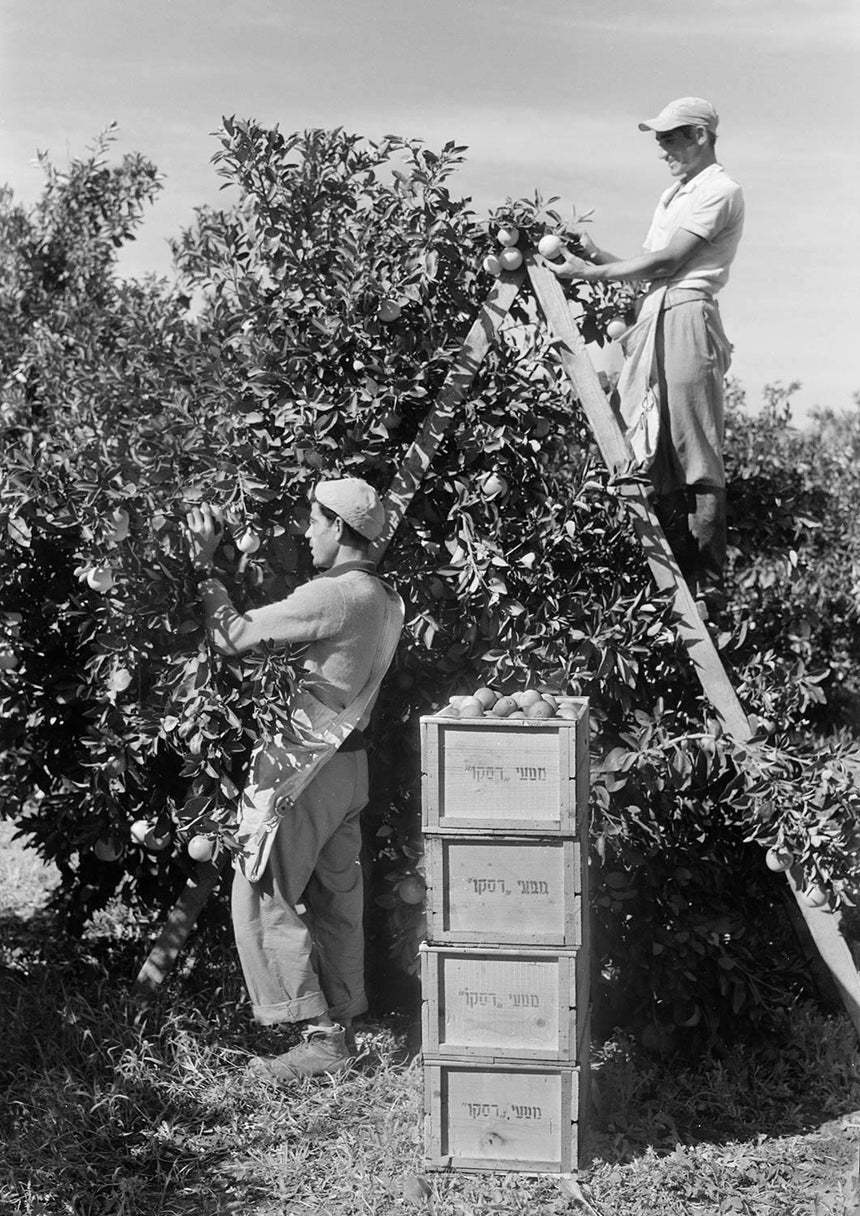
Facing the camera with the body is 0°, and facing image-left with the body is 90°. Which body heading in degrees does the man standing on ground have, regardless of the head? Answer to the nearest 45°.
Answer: approximately 90°

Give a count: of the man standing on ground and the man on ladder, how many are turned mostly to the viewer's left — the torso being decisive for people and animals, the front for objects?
2

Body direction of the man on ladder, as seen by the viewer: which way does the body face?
to the viewer's left

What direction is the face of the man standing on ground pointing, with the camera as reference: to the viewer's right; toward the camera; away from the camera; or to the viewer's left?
to the viewer's left
